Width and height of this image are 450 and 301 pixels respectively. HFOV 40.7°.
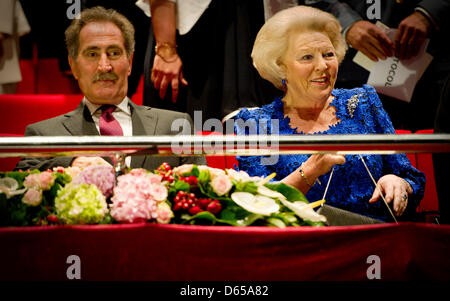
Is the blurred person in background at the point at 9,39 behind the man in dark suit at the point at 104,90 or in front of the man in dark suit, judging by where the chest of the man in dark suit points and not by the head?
behind

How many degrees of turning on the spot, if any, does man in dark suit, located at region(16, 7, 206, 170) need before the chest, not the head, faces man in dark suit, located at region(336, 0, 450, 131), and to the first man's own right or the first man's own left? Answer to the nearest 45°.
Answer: approximately 90° to the first man's own left

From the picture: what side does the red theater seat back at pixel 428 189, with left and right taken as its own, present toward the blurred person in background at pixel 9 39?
right

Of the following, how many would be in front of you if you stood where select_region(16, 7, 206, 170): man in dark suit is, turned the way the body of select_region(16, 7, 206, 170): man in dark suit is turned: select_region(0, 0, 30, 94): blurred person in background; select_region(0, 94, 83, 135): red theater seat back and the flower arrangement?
1

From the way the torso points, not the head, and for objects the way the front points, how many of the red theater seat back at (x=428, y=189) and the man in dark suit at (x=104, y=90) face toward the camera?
2

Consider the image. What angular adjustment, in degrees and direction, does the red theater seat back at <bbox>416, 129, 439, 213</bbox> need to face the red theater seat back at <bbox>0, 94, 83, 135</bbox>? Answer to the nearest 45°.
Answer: approximately 90° to its right

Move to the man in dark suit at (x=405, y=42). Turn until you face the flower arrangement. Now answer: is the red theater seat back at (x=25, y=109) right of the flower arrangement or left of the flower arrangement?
right

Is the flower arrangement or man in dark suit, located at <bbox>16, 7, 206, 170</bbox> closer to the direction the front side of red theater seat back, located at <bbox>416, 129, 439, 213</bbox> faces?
the flower arrangement

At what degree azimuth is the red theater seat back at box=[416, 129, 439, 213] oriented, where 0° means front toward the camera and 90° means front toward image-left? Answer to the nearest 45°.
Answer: approximately 0°

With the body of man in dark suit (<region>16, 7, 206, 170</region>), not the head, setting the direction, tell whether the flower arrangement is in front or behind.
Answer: in front

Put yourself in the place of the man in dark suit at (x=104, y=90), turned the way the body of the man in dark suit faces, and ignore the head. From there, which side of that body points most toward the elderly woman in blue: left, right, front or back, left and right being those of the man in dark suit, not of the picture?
left
